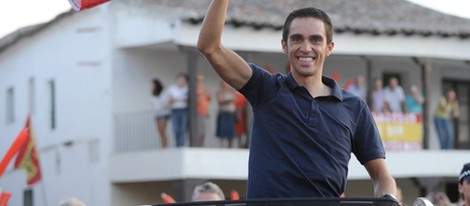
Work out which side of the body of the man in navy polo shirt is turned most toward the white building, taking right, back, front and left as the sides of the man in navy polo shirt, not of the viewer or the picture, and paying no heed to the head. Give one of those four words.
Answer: back

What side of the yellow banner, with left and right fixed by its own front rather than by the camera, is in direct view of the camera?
front

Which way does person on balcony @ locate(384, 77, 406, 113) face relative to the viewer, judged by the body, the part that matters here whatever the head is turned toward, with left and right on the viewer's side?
facing the viewer

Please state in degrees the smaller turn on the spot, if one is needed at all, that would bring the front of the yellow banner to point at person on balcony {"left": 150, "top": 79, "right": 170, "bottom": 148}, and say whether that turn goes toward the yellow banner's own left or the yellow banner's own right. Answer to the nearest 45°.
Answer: approximately 45° to the yellow banner's own right

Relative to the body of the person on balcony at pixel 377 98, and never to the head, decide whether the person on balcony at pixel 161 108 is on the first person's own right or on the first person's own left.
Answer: on the first person's own right

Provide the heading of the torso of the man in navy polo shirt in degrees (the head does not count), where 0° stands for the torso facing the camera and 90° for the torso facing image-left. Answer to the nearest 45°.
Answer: approximately 0°

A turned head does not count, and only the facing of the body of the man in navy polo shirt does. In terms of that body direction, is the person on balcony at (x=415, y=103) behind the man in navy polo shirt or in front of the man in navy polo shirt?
behind

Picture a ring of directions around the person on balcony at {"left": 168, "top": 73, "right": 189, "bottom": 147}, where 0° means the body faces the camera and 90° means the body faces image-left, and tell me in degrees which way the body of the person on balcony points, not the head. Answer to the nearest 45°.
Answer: approximately 0°
